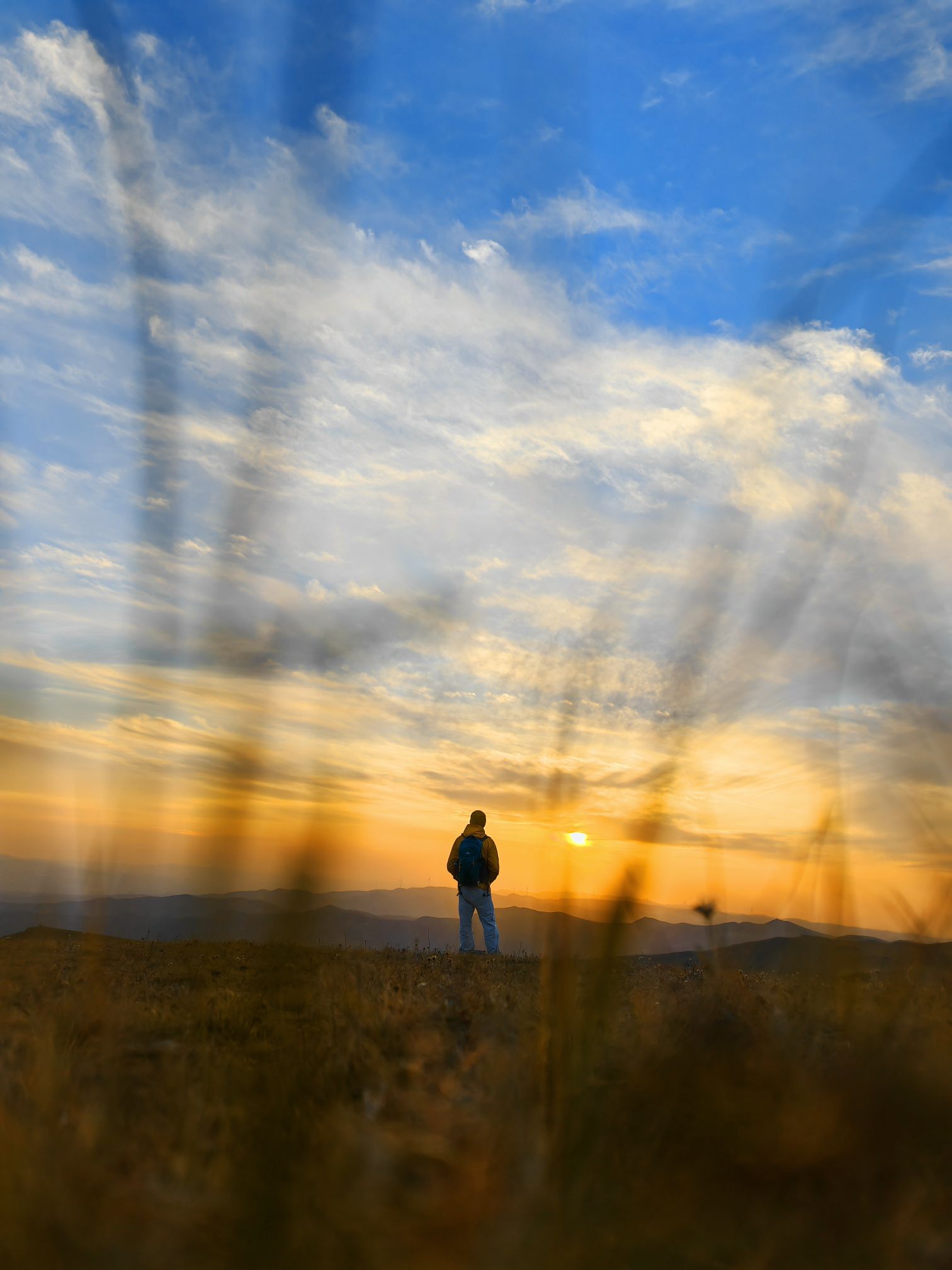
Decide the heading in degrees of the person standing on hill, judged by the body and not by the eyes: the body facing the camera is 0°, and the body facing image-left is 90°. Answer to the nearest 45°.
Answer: approximately 180°

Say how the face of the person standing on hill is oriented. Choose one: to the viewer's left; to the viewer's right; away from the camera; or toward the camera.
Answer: away from the camera
